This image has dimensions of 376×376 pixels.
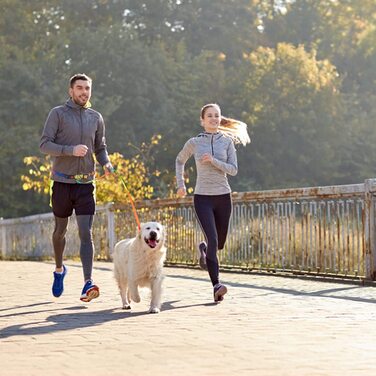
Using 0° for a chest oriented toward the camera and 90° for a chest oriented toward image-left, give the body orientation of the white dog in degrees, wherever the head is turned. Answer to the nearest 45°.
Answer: approximately 315°

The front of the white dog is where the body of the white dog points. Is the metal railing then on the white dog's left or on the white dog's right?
on the white dog's left
